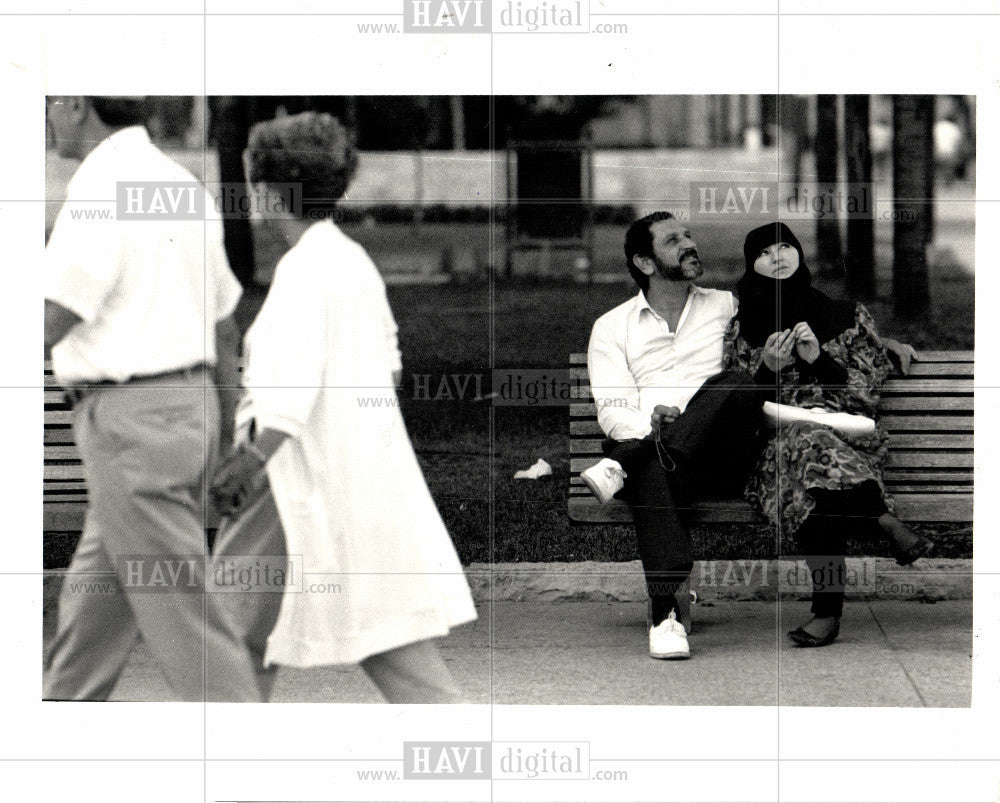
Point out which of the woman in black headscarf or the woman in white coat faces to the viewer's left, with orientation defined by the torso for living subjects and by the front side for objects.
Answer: the woman in white coat

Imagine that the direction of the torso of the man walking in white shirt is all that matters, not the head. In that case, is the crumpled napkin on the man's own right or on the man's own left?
on the man's own right

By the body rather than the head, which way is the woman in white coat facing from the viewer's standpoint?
to the viewer's left

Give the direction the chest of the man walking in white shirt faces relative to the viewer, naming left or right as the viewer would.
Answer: facing away from the viewer and to the left of the viewer

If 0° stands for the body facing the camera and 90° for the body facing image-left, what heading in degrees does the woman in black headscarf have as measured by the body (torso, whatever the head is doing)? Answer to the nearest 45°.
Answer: approximately 0°

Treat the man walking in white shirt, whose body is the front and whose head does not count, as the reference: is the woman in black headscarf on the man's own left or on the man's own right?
on the man's own right

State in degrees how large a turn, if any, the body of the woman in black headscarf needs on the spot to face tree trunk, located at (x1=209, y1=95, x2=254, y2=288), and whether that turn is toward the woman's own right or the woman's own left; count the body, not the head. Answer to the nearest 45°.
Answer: approximately 90° to the woman's own right

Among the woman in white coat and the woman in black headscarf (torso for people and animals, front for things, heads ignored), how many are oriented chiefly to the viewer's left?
1
